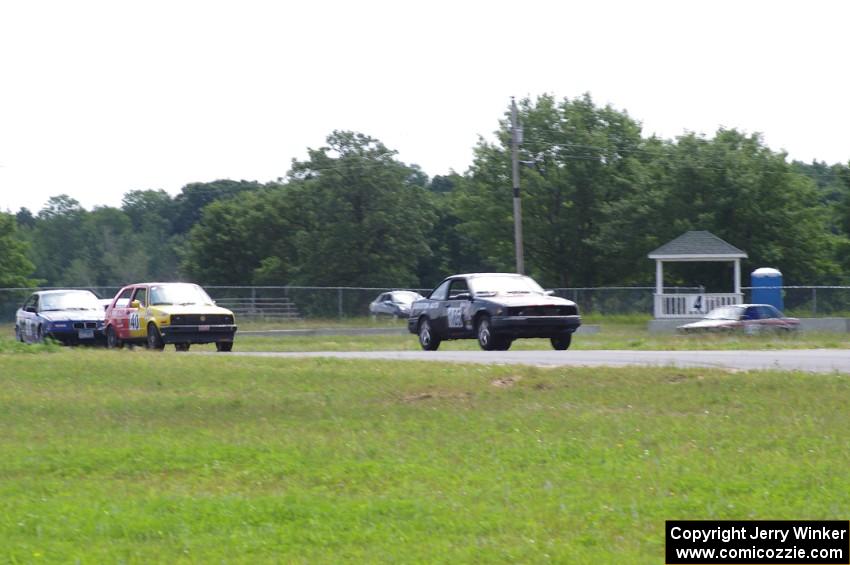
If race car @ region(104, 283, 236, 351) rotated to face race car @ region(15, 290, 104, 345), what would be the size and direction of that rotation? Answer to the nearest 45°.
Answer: approximately 180°

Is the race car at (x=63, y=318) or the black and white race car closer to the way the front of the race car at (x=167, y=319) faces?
the black and white race car

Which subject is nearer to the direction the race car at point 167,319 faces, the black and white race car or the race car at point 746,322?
the black and white race car

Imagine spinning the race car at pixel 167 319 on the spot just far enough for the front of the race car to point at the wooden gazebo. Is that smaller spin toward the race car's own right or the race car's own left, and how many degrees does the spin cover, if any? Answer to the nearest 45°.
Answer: approximately 90° to the race car's own left

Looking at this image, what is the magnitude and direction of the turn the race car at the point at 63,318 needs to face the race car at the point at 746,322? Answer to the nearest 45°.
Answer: approximately 45° to its left

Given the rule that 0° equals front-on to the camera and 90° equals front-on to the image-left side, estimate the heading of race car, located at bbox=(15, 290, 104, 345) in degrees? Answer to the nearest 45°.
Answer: approximately 315°

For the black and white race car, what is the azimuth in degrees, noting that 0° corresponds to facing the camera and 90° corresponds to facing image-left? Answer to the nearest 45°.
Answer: approximately 315°

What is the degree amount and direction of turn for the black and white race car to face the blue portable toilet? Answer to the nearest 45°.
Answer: approximately 90° to its left
